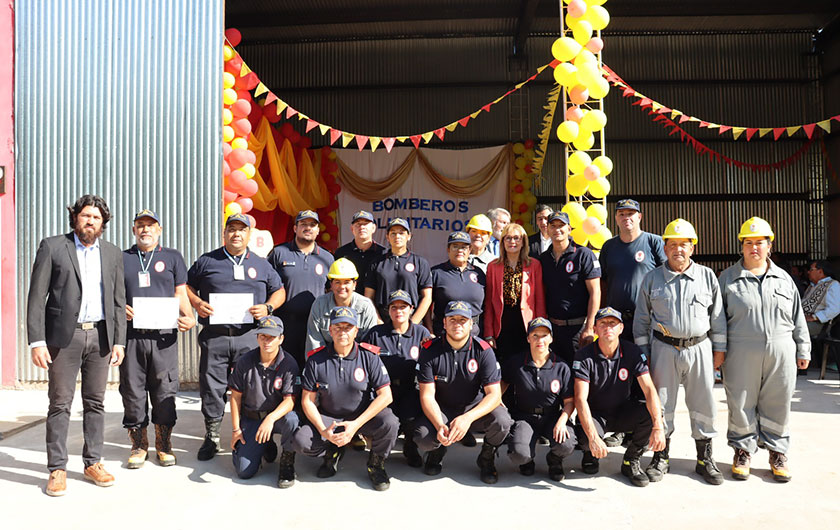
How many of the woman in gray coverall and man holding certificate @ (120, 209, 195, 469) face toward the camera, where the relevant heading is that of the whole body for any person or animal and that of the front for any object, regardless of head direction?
2

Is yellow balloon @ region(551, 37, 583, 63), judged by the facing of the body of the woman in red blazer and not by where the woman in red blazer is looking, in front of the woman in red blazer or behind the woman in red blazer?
behind

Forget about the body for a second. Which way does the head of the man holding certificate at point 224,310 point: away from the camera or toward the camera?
toward the camera

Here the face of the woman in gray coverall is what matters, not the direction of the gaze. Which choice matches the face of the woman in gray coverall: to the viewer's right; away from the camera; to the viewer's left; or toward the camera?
toward the camera

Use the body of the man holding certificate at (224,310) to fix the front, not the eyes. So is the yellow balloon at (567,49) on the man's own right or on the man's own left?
on the man's own left

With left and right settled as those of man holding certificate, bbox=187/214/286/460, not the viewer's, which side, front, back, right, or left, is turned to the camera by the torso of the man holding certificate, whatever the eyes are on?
front

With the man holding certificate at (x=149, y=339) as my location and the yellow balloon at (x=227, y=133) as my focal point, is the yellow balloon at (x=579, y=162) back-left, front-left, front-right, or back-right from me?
front-right

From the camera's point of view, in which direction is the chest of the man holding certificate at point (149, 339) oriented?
toward the camera

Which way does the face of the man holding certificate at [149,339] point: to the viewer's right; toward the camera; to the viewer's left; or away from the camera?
toward the camera

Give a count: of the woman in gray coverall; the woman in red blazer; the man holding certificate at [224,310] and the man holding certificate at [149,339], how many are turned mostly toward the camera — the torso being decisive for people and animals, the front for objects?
4

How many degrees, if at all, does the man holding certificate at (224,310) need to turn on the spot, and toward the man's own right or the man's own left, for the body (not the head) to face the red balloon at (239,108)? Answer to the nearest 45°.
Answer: approximately 180°
